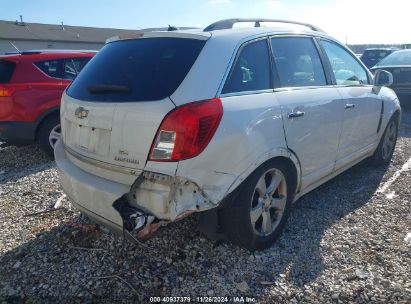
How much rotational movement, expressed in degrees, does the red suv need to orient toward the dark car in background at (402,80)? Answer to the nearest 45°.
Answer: approximately 45° to its right

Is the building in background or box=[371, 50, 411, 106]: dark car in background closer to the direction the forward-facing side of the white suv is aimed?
the dark car in background

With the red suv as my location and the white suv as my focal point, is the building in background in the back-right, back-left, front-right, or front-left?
back-left

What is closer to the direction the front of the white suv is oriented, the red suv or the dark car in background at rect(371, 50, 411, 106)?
the dark car in background

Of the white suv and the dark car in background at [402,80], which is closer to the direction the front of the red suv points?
the dark car in background

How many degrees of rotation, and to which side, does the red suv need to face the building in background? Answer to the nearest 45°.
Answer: approximately 45° to its left

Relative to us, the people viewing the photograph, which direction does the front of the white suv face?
facing away from the viewer and to the right of the viewer

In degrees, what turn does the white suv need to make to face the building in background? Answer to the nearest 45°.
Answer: approximately 90° to its left

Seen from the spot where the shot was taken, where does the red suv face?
facing away from the viewer and to the right of the viewer

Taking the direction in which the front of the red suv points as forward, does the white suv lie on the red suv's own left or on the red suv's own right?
on the red suv's own right
